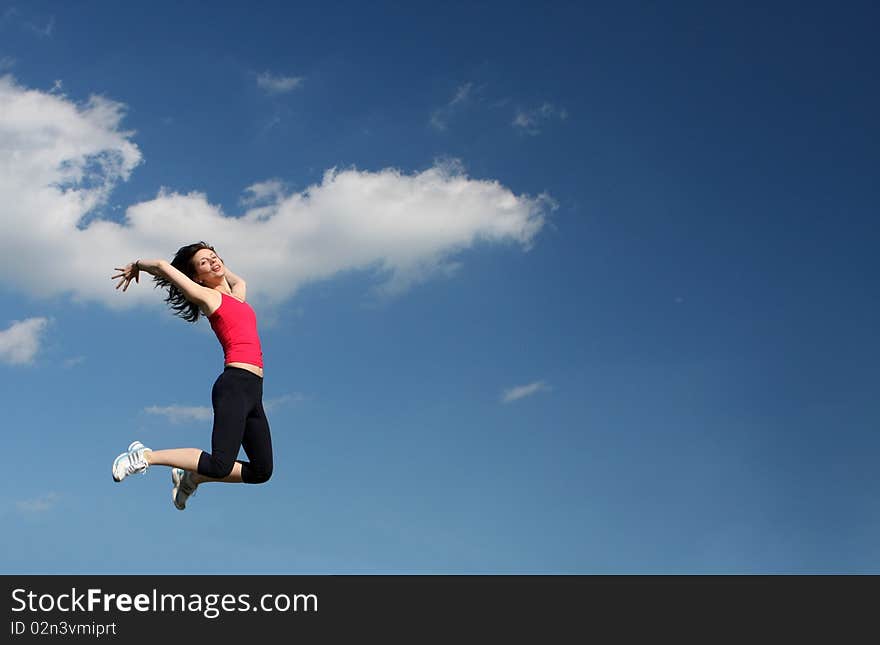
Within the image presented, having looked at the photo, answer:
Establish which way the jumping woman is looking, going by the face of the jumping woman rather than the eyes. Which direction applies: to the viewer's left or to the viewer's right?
to the viewer's right

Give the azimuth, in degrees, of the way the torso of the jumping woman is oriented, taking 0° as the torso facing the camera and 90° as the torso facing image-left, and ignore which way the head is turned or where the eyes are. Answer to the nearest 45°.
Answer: approximately 315°
